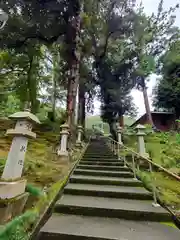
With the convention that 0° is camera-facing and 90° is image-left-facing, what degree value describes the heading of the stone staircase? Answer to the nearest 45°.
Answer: approximately 0°

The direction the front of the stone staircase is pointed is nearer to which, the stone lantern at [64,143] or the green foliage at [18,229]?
the green foliage

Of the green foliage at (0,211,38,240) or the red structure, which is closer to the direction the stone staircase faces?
the green foliage

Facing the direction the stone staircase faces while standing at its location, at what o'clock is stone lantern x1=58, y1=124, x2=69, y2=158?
The stone lantern is roughly at 5 o'clock from the stone staircase.

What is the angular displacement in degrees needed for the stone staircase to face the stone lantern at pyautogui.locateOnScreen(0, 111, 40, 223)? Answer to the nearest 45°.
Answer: approximately 90° to its right

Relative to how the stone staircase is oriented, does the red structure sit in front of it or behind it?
behind
